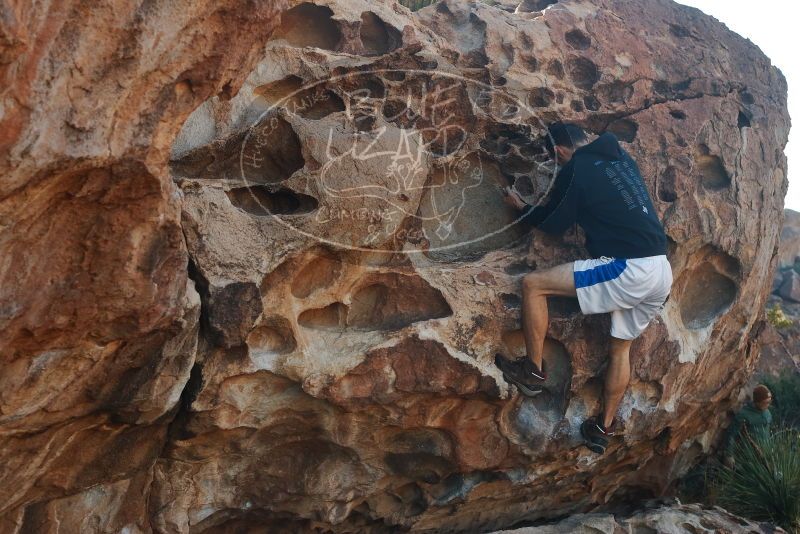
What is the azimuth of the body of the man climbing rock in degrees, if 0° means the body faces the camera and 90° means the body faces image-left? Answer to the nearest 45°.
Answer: approximately 135°

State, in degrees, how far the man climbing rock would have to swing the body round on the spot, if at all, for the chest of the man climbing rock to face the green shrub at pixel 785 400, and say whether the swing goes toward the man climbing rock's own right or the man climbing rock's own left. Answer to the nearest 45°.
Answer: approximately 90° to the man climbing rock's own right

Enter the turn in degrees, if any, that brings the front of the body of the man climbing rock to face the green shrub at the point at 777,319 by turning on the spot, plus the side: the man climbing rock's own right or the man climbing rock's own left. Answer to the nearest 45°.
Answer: approximately 45° to the man climbing rock's own right

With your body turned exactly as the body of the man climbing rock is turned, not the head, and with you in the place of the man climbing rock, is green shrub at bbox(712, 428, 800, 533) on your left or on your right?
on your right

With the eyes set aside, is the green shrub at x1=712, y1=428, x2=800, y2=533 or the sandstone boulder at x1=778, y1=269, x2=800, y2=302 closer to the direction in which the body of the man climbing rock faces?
the sandstone boulder

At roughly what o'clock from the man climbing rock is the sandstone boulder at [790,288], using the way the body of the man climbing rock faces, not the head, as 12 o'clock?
The sandstone boulder is roughly at 2 o'clock from the man climbing rock.
